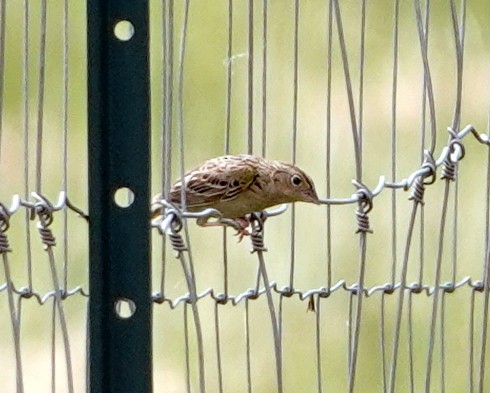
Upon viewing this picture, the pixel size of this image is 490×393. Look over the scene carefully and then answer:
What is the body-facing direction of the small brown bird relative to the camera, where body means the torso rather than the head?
to the viewer's right
